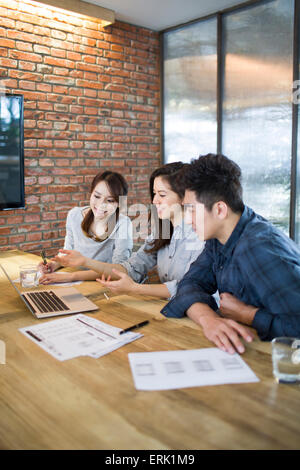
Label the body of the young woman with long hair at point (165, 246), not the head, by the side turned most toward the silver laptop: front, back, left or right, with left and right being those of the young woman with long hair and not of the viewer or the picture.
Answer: front

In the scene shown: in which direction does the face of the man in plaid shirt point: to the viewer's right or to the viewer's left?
to the viewer's left

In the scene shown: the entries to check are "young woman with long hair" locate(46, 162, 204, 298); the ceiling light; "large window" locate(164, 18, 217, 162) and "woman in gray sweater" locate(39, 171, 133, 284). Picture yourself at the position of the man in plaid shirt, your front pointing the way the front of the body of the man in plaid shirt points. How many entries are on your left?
0

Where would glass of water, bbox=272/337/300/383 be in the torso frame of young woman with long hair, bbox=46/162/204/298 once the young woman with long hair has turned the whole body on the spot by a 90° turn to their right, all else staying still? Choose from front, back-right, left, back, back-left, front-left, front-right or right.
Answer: back-left

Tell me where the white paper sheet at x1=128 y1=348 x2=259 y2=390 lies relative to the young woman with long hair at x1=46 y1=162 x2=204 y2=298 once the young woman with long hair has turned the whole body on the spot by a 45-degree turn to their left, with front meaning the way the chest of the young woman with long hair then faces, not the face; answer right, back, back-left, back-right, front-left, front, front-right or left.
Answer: front

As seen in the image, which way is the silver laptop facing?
to the viewer's right

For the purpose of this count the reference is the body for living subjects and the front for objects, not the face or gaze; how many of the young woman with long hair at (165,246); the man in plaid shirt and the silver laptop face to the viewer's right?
1

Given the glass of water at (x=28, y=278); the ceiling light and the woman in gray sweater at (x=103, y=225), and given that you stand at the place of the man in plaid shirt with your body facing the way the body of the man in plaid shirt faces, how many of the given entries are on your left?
0

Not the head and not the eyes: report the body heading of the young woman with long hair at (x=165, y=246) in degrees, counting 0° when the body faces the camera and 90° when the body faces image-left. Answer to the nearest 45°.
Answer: approximately 45°
